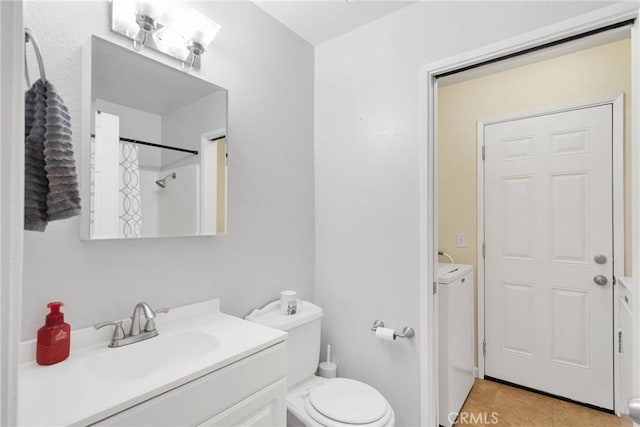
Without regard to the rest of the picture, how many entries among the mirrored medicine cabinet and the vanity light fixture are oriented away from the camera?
0

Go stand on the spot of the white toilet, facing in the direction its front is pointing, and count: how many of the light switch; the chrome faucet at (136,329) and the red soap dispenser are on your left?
1

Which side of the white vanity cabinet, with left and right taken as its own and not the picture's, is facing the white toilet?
left

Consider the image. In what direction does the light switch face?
toward the camera

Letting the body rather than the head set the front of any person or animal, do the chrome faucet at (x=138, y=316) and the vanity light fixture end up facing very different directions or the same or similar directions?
same or similar directions

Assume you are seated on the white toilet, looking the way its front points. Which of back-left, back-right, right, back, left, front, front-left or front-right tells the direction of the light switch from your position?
left

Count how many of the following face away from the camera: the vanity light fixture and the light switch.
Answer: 0

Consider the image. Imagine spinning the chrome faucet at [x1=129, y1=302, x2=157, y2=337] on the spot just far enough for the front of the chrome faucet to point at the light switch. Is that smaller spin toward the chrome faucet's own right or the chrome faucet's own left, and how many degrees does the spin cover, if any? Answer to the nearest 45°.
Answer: approximately 45° to the chrome faucet's own left

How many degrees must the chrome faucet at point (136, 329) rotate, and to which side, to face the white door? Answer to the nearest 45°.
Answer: approximately 45° to its left

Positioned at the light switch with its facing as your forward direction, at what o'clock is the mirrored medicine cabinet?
The mirrored medicine cabinet is roughly at 1 o'clock from the light switch.

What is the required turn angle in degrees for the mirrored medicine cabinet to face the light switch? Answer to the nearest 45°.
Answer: approximately 45° to its left

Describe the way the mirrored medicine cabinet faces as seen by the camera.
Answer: facing the viewer and to the right of the viewer
